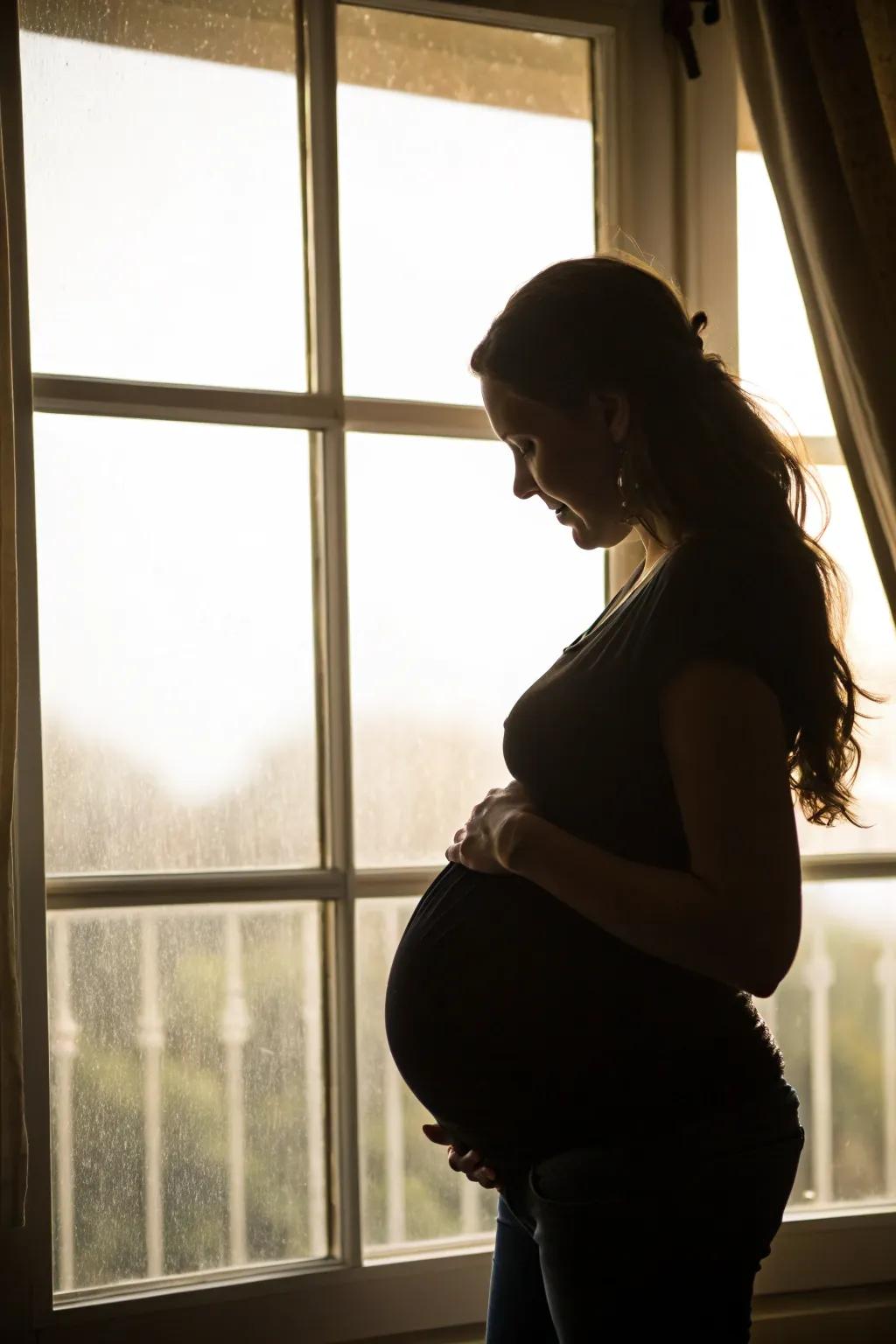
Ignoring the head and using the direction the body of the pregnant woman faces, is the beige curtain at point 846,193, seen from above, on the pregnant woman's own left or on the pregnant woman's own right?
on the pregnant woman's own right

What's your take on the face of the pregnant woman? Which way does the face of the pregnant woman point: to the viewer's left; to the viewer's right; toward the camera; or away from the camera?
to the viewer's left

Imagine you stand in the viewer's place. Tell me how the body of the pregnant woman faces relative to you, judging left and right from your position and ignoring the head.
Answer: facing to the left of the viewer
